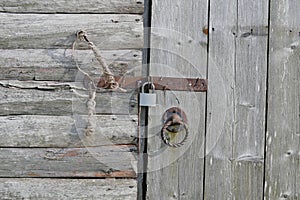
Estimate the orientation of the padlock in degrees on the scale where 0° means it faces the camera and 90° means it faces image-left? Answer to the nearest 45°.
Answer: approximately 0°
